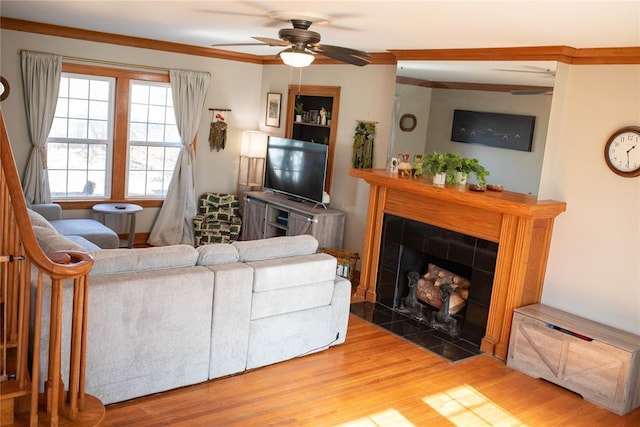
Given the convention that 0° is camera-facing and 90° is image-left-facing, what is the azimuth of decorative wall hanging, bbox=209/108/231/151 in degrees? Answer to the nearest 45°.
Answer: approximately 0°

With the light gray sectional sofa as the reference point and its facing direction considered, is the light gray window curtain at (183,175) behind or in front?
in front

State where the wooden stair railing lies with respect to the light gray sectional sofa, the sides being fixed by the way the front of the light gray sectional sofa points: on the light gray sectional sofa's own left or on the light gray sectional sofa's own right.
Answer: on the light gray sectional sofa's own left

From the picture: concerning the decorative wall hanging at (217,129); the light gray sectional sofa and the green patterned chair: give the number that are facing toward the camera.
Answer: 2

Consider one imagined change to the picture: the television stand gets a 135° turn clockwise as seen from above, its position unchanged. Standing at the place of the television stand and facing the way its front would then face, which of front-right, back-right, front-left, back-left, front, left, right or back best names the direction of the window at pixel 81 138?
left

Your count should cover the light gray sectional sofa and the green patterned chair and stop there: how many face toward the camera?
1

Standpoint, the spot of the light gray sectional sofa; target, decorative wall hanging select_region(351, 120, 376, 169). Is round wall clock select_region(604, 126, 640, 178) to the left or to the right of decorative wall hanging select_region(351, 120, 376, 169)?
right

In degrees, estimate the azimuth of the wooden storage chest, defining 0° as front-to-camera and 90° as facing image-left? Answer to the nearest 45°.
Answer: approximately 45°

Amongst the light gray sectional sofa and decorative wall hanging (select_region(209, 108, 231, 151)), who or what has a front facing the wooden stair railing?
the decorative wall hanging

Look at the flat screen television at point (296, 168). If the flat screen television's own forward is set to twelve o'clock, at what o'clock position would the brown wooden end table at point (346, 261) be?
The brown wooden end table is roughly at 9 o'clock from the flat screen television.

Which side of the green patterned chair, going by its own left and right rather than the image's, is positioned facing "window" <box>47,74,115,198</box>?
right

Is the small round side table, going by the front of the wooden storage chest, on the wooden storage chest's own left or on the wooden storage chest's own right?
on the wooden storage chest's own right

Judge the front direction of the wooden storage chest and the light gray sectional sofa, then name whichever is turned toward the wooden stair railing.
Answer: the wooden storage chest

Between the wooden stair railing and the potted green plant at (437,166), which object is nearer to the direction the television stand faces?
the wooden stair railing

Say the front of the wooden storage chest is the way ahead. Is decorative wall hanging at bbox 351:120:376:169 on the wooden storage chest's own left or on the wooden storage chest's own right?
on the wooden storage chest's own right

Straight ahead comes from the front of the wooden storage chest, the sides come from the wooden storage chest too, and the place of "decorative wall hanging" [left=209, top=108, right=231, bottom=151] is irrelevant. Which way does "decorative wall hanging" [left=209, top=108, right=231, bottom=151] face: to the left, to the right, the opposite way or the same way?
to the left

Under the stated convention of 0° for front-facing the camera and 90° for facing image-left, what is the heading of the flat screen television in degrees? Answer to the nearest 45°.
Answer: approximately 45°
